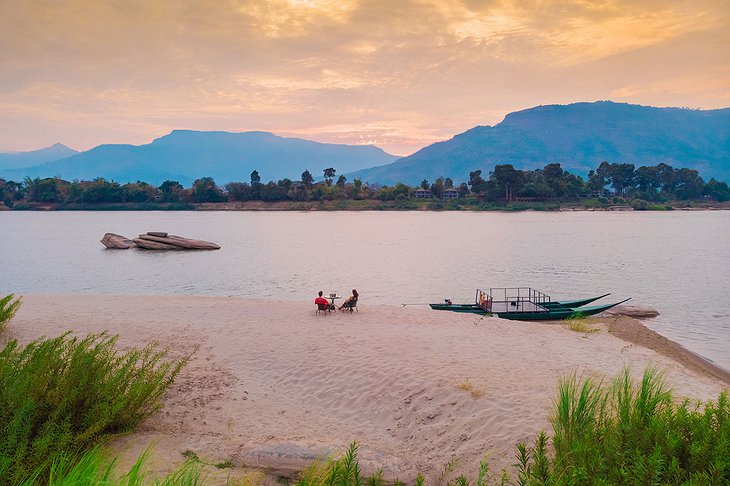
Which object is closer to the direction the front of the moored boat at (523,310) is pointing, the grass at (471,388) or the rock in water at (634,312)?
the rock in water

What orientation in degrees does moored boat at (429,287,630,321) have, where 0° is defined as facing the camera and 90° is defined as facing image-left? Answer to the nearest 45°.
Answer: approximately 270°

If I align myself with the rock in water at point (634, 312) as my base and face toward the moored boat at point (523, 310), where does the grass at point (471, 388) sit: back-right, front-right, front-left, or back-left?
front-left

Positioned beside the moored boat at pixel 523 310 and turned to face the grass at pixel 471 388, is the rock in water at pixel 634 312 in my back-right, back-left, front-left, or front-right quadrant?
back-left

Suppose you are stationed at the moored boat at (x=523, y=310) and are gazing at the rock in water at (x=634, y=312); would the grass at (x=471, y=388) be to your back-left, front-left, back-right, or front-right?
back-right

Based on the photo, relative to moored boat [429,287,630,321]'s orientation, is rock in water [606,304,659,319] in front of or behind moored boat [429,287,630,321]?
in front

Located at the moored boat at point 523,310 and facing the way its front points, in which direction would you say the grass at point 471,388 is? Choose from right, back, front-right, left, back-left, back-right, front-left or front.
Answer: right
